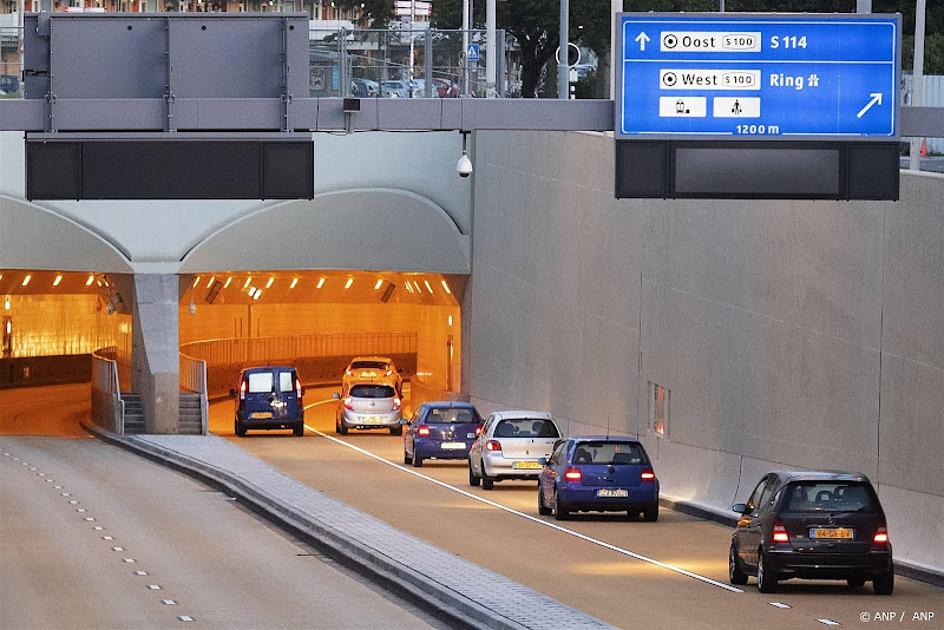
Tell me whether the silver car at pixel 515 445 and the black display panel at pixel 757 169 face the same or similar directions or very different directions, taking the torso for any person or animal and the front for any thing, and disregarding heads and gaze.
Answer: very different directions

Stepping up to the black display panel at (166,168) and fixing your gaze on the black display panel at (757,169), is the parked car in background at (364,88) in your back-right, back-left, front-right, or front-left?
front-left

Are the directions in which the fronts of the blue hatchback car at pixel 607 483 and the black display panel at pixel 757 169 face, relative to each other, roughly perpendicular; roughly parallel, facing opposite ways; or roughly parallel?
roughly parallel, facing opposite ways

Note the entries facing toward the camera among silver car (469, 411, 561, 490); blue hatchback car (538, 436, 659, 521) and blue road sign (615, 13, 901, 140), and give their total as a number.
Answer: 1

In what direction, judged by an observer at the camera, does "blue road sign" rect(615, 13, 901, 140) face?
facing the viewer

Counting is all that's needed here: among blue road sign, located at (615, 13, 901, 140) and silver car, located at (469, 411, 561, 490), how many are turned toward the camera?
1

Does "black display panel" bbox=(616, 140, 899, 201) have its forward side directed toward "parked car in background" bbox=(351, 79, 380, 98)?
no

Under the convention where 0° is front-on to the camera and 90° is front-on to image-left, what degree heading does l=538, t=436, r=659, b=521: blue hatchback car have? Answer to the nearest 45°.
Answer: approximately 180°

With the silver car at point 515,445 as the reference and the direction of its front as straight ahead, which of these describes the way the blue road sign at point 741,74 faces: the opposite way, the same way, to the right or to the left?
the opposite way

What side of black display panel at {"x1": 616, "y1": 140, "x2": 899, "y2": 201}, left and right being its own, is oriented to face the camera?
front

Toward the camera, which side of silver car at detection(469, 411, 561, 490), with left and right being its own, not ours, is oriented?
back

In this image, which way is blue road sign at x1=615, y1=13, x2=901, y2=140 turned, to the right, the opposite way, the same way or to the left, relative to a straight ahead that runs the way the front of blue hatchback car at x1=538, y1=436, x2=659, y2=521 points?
the opposite way

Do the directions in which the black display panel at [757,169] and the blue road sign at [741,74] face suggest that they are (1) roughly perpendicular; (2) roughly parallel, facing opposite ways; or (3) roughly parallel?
roughly parallel
